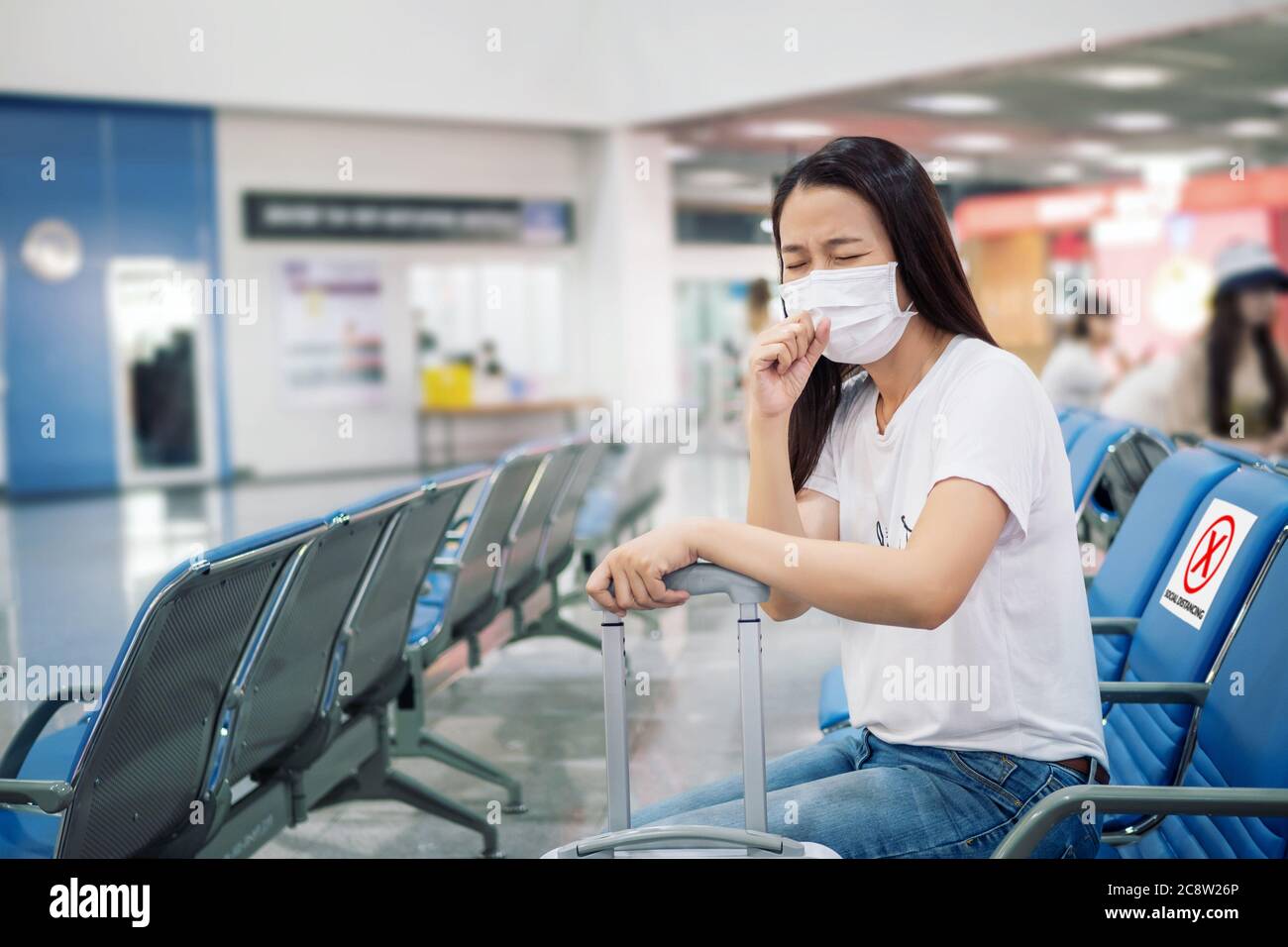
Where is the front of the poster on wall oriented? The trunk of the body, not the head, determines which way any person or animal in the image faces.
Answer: toward the camera

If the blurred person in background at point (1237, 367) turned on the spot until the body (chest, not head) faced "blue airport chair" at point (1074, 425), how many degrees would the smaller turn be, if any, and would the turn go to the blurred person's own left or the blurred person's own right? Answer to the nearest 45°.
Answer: approximately 45° to the blurred person's own right

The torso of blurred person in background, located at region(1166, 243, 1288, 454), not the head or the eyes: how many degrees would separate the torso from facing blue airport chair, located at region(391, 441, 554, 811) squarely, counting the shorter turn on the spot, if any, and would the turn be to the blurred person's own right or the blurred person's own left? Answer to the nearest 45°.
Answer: approximately 90° to the blurred person's own right

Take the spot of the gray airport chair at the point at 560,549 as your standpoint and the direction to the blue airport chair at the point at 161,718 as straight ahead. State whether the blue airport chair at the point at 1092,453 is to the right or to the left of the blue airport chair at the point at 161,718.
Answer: left

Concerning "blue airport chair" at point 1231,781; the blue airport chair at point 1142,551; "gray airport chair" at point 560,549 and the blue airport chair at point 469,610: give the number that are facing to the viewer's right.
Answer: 0

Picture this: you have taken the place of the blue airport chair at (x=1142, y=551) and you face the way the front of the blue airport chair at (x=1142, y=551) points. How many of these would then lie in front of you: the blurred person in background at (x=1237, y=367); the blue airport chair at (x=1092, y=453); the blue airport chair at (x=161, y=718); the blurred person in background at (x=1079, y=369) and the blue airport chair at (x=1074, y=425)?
1

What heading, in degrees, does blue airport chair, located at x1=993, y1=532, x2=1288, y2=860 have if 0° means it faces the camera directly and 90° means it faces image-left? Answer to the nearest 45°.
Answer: approximately 45°

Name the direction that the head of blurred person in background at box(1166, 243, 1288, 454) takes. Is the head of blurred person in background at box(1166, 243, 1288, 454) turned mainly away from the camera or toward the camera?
toward the camera

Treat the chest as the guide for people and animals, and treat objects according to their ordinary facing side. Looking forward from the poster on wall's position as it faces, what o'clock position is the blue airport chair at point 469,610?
The blue airport chair is roughly at 12 o'clock from the poster on wall.

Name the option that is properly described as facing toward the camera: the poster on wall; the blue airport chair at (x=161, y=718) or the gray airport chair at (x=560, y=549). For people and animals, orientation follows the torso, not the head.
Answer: the poster on wall

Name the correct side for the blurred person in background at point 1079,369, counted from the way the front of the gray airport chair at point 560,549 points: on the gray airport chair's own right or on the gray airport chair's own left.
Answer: on the gray airport chair's own right
